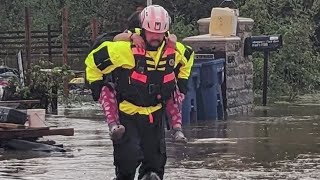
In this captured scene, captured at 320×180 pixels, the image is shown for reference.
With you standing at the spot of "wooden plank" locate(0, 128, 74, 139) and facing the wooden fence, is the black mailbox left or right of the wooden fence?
right

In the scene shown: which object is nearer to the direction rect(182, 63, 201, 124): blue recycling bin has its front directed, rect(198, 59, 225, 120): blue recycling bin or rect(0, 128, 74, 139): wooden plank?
the wooden plank

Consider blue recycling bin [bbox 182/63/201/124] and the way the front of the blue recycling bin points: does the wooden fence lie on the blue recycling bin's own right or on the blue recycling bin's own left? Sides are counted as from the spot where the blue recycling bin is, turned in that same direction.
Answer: on the blue recycling bin's own right
